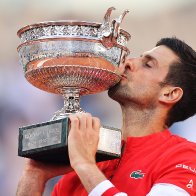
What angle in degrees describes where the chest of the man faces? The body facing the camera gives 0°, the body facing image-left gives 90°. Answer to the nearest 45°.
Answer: approximately 45°
